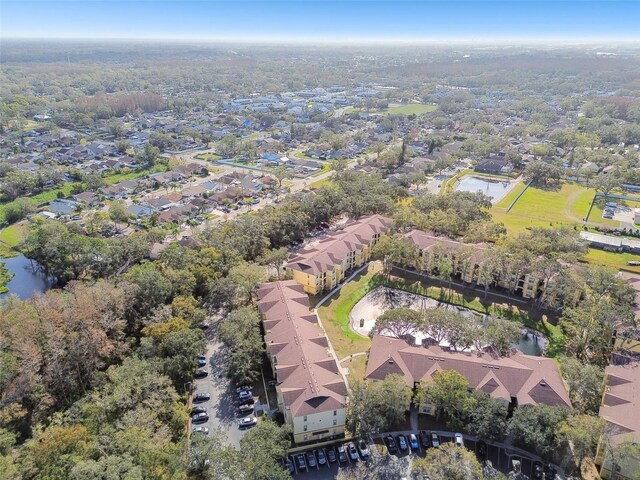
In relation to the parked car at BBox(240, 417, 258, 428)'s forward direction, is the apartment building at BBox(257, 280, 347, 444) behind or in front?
in front

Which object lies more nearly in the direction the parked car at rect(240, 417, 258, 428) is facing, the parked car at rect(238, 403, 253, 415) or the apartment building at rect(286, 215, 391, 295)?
the apartment building

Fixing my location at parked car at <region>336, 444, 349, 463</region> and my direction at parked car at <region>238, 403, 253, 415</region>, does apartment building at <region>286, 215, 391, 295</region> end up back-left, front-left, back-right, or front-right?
front-right

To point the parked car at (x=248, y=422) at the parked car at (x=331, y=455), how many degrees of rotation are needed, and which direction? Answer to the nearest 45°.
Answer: approximately 45° to its right

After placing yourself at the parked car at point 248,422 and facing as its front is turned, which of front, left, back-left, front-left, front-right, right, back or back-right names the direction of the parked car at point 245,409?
left

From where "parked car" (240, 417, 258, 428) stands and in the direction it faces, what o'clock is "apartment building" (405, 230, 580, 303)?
The apartment building is roughly at 11 o'clock from the parked car.

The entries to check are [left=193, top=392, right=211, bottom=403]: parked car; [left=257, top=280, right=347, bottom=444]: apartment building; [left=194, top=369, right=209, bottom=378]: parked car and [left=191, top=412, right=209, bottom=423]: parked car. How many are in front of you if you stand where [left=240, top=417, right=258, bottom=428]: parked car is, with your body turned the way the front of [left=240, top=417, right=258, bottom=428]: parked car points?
1

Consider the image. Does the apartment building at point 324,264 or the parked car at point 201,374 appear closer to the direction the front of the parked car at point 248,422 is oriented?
the apartment building

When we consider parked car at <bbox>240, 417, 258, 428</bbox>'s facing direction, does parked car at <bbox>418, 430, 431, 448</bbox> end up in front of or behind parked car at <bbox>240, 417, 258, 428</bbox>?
in front

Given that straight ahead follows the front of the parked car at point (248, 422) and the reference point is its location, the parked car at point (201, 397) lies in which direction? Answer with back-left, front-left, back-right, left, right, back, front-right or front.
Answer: back-left

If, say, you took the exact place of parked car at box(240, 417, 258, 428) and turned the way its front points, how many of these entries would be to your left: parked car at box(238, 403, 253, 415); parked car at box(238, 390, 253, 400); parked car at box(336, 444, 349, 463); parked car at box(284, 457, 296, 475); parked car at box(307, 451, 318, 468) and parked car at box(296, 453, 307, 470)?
2

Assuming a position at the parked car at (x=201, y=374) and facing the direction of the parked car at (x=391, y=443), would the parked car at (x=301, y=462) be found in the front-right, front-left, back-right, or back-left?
front-right

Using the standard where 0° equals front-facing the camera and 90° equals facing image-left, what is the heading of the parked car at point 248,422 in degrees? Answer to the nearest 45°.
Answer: approximately 270°

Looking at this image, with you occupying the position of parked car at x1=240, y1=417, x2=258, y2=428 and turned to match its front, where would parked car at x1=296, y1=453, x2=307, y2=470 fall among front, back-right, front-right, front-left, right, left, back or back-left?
front-right

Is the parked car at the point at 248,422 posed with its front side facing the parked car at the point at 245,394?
no

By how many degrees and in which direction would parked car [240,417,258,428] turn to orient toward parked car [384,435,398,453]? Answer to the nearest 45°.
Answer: approximately 45° to its right

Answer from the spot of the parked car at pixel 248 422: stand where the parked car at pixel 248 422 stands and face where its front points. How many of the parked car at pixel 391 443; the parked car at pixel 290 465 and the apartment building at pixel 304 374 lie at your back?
0

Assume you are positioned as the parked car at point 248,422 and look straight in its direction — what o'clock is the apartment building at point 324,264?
The apartment building is roughly at 10 o'clock from the parked car.

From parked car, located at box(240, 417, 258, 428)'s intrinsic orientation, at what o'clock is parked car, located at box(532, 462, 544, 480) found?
parked car, located at box(532, 462, 544, 480) is roughly at 1 o'clock from parked car, located at box(240, 417, 258, 428).

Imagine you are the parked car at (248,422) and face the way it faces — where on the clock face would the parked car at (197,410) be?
the parked car at (197,410) is roughly at 7 o'clock from the parked car at (248,422).

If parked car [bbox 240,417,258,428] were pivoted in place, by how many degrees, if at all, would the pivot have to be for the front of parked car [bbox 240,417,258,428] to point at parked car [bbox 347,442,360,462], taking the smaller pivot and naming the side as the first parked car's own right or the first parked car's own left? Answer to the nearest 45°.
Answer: approximately 45° to the first parked car's own right
